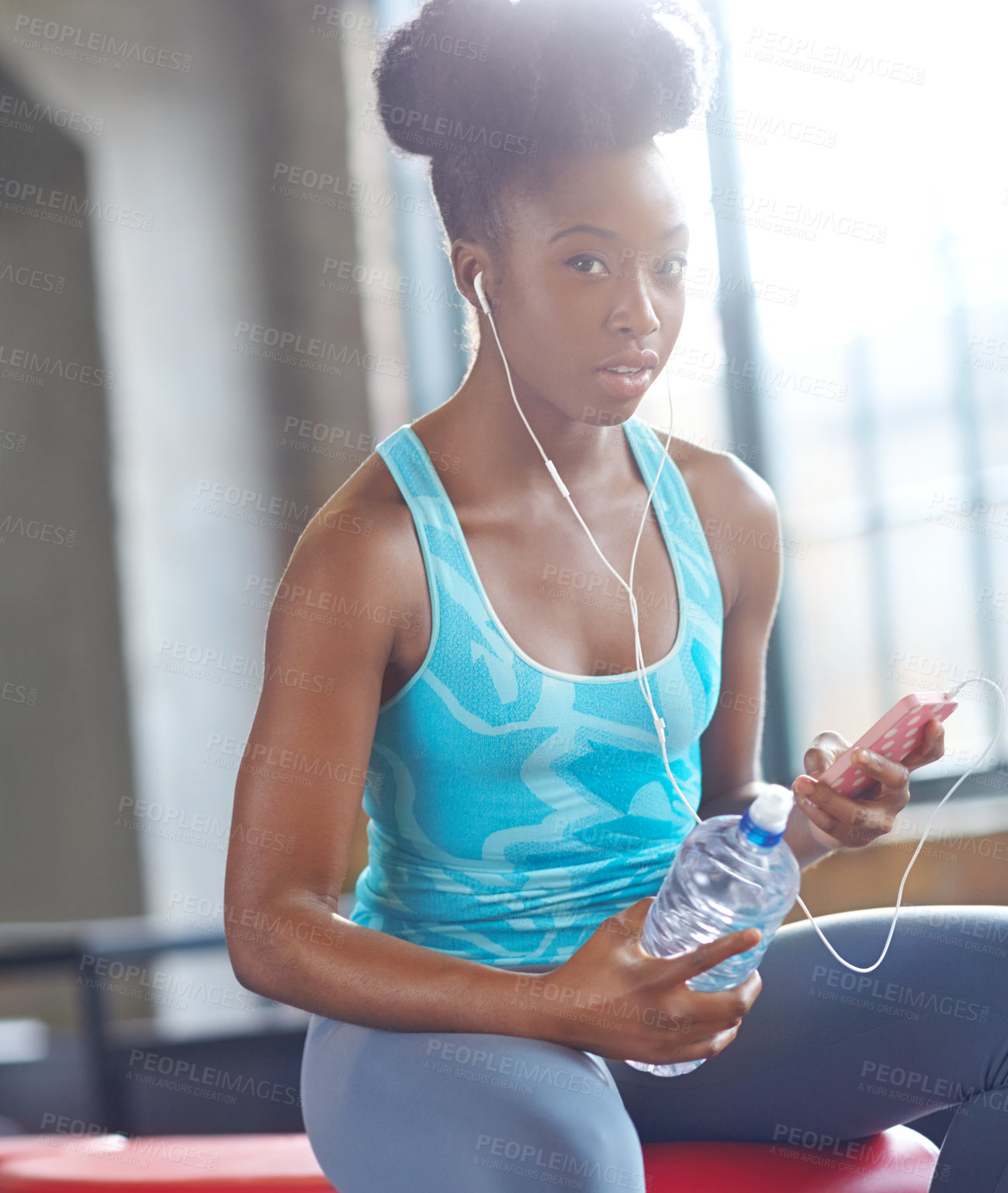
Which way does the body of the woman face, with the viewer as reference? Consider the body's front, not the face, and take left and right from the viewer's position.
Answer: facing the viewer and to the right of the viewer
